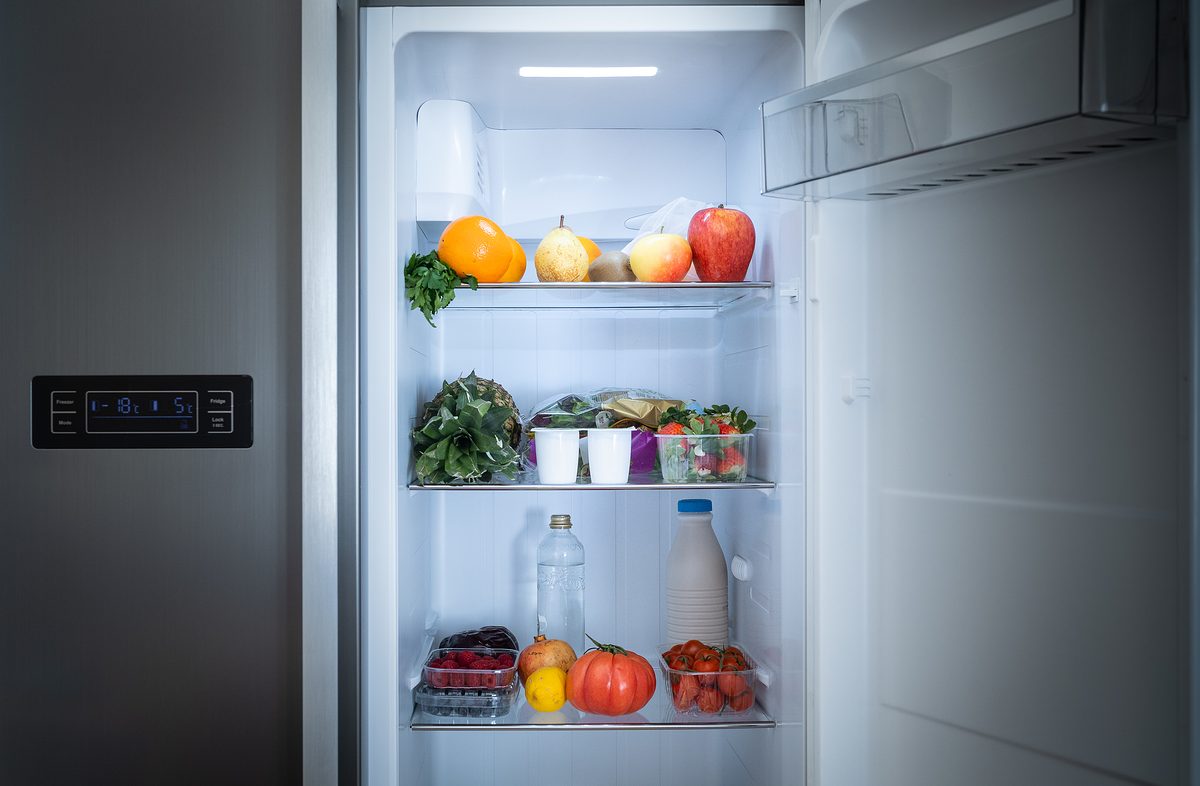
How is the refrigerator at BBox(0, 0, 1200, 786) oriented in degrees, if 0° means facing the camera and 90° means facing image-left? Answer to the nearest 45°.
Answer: approximately 0°
